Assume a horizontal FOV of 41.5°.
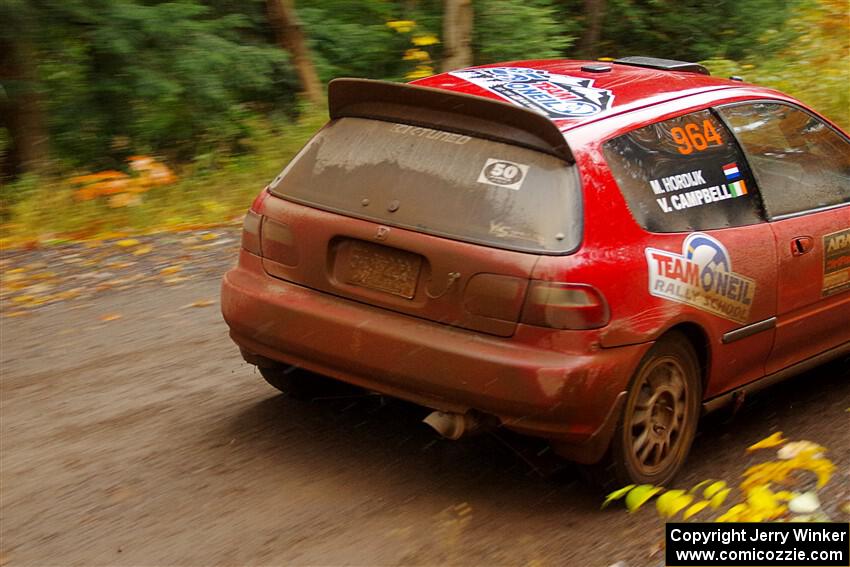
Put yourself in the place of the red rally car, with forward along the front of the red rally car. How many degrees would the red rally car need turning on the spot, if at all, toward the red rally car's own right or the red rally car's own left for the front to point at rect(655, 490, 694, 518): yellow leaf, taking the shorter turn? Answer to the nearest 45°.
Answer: approximately 135° to the red rally car's own right

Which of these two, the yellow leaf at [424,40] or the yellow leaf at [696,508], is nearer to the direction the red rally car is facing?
the yellow leaf at [424,40]

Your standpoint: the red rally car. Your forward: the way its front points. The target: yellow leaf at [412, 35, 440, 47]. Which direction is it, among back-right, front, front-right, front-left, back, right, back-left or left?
front-left

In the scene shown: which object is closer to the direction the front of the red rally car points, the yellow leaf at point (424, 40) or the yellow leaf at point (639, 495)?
the yellow leaf at point (424, 40)

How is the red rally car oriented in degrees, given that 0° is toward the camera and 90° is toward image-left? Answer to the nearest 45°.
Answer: approximately 225°

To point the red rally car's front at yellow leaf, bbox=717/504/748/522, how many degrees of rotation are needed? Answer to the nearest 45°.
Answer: approximately 90° to its right

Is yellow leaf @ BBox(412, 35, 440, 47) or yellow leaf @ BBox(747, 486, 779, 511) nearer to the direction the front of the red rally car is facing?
the yellow leaf @ BBox(412, 35, 440, 47)

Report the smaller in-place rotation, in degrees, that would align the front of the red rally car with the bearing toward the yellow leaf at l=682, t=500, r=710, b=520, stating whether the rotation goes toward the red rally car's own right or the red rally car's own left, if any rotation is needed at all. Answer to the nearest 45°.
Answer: approximately 90° to the red rally car's own right

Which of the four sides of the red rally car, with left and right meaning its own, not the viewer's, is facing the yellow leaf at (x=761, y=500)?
right

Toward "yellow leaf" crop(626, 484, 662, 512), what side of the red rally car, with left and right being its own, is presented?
right
